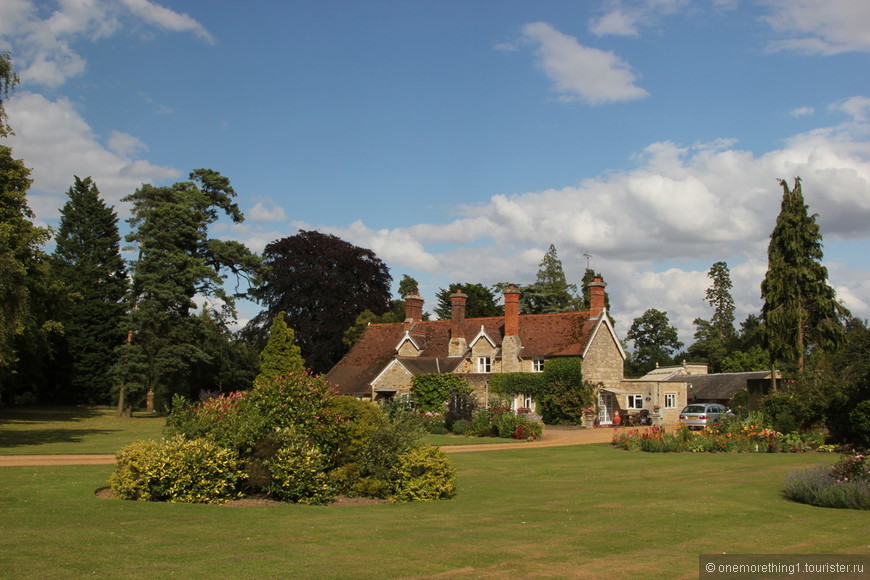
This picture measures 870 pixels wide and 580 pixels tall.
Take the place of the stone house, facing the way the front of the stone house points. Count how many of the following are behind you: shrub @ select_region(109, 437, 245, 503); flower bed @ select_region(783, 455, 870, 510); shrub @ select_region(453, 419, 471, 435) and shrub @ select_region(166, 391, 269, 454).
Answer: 0

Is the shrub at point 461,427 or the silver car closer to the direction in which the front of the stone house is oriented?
the shrub

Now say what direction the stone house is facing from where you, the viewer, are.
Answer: facing the viewer and to the left of the viewer

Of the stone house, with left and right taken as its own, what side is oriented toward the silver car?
left

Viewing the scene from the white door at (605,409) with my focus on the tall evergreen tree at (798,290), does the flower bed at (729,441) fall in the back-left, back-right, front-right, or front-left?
front-right

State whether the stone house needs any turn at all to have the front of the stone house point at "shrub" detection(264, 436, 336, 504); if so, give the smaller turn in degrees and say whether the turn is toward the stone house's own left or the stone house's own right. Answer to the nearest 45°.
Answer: approximately 45° to the stone house's own left

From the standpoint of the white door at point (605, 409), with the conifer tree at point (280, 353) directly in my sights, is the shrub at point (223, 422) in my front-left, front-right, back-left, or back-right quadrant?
front-left

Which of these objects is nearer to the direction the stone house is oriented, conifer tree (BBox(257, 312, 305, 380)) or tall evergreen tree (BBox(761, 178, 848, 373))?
the conifer tree

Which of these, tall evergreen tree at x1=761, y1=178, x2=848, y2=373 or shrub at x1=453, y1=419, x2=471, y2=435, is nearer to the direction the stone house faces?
the shrub

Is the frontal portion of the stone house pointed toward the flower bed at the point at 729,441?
no

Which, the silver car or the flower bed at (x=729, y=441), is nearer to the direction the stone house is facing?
the flower bed

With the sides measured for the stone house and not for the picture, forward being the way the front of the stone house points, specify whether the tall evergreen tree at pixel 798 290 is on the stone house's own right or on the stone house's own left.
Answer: on the stone house's own left

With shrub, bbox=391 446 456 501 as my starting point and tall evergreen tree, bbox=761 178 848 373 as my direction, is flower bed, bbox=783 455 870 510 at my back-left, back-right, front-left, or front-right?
front-right
